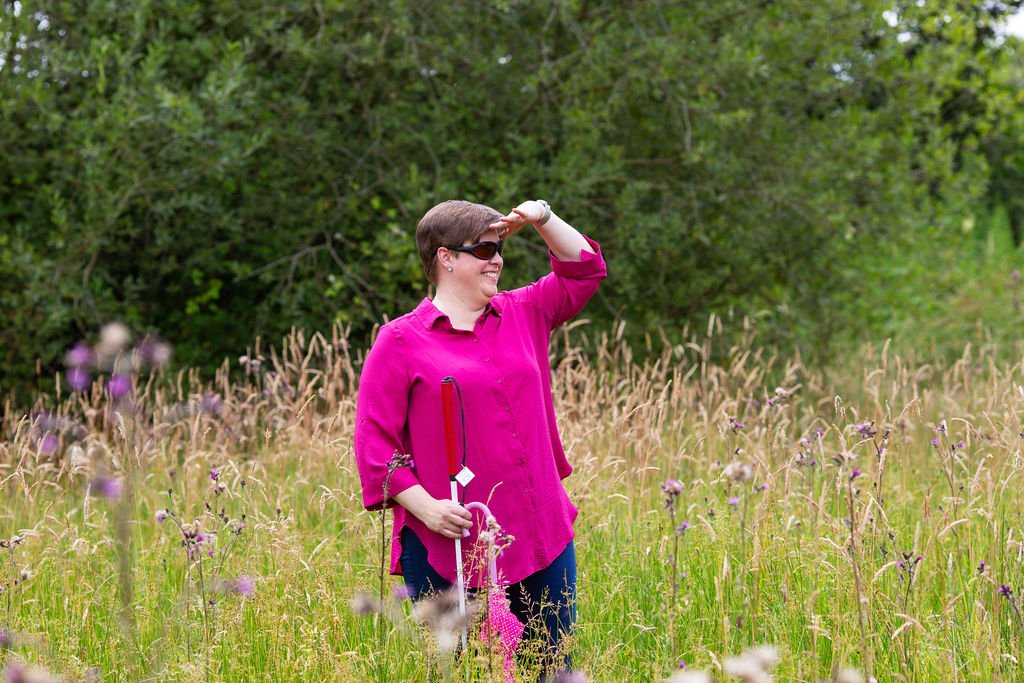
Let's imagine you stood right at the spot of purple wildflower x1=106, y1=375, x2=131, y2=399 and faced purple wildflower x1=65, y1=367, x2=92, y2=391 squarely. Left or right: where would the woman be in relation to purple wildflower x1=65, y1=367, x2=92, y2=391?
right

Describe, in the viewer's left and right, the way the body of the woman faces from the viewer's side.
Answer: facing the viewer and to the right of the viewer

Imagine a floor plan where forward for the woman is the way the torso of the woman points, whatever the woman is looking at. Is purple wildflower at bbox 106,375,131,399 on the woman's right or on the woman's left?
on the woman's right

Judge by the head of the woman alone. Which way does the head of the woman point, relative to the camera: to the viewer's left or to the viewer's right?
to the viewer's right
